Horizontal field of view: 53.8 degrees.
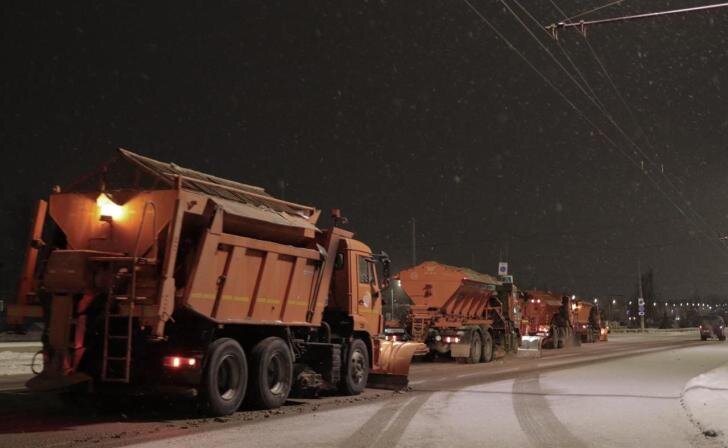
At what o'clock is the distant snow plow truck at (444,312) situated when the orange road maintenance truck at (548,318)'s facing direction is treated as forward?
The distant snow plow truck is roughly at 5 o'clock from the orange road maintenance truck.

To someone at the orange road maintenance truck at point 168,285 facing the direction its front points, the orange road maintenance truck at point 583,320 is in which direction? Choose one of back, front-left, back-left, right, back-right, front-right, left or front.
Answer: front

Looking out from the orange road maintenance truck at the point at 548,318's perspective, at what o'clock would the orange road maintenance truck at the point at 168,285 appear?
the orange road maintenance truck at the point at 168,285 is roughly at 5 o'clock from the orange road maintenance truck at the point at 548,318.

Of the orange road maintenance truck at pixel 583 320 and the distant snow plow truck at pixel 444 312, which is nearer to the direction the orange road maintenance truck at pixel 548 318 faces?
the orange road maintenance truck

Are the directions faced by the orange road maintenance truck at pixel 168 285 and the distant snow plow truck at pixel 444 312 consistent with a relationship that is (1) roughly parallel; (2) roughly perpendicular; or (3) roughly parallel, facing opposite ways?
roughly parallel

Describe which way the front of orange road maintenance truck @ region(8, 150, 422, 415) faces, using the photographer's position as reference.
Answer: facing away from the viewer and to the right of the viewer

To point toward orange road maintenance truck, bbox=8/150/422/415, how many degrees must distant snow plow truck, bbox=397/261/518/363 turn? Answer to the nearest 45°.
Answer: approximately 135° to its right

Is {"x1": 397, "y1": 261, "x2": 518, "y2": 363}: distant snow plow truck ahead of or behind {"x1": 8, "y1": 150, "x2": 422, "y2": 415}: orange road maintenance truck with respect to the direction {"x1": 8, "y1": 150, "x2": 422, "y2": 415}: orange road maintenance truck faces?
ahead

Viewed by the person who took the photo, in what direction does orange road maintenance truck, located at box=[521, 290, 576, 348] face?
facing away from the viewer and to the right of the viewer

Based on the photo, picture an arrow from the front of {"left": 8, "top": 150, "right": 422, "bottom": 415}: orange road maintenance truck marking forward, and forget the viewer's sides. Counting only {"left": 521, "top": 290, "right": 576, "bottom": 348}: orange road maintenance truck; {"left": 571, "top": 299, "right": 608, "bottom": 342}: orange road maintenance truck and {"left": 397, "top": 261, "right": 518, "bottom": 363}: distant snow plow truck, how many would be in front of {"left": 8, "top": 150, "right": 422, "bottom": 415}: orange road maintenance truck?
3

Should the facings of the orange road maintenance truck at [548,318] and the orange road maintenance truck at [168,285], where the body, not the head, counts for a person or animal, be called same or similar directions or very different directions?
same or similar directions

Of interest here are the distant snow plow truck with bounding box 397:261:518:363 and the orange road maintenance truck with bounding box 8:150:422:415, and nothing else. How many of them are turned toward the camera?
0

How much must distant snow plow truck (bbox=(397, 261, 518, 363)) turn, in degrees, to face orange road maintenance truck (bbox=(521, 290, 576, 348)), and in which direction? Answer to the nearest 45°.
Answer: approximately 45° to its left

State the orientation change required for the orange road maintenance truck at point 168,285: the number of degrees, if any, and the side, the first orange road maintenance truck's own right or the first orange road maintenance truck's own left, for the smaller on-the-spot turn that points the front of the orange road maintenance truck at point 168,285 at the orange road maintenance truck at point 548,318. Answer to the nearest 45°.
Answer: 0° — it already faces it

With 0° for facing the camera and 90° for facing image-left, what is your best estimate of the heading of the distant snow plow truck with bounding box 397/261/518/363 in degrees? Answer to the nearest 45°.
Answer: approximately 225°

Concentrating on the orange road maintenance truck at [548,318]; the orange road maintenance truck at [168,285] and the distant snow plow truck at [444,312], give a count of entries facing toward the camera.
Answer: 0
